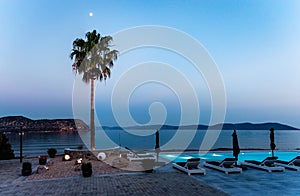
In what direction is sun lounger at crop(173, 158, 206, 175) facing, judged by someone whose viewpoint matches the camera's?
facing away from the viewer and to the left of the viewer

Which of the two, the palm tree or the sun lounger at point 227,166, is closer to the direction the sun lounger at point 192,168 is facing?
the palm tree

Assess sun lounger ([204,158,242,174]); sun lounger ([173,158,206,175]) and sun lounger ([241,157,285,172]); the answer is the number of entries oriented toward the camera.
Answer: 0

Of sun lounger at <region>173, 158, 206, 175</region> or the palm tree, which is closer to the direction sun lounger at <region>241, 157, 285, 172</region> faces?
the palm tree

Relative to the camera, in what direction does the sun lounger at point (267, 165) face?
facing away from the viewer and to the left of the viewer

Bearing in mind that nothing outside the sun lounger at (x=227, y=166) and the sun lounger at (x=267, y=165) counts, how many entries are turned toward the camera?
0

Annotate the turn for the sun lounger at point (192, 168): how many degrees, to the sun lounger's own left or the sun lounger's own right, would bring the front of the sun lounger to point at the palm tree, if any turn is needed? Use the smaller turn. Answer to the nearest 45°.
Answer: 0° — it already faces it

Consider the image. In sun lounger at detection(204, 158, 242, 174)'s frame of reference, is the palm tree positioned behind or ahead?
ahead

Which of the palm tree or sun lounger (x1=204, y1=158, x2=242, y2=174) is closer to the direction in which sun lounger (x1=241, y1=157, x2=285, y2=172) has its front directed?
the palm tree

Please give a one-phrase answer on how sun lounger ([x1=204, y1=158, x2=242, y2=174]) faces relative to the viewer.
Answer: facing away from the viewer and to the left of the viewer

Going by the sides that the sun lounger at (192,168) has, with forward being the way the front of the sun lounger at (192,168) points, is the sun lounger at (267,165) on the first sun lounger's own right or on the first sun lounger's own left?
on the first sun lounger's own right

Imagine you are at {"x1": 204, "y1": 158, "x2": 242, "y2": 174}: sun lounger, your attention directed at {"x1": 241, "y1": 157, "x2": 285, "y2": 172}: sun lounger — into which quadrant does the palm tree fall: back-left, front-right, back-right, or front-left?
back-left

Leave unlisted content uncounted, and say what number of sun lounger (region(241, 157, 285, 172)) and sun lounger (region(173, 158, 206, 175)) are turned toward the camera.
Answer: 0

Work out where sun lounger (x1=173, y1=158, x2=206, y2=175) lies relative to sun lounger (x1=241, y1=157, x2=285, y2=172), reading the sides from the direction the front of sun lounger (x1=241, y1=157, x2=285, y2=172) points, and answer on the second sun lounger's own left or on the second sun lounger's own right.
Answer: on the second sun lounger's own left
